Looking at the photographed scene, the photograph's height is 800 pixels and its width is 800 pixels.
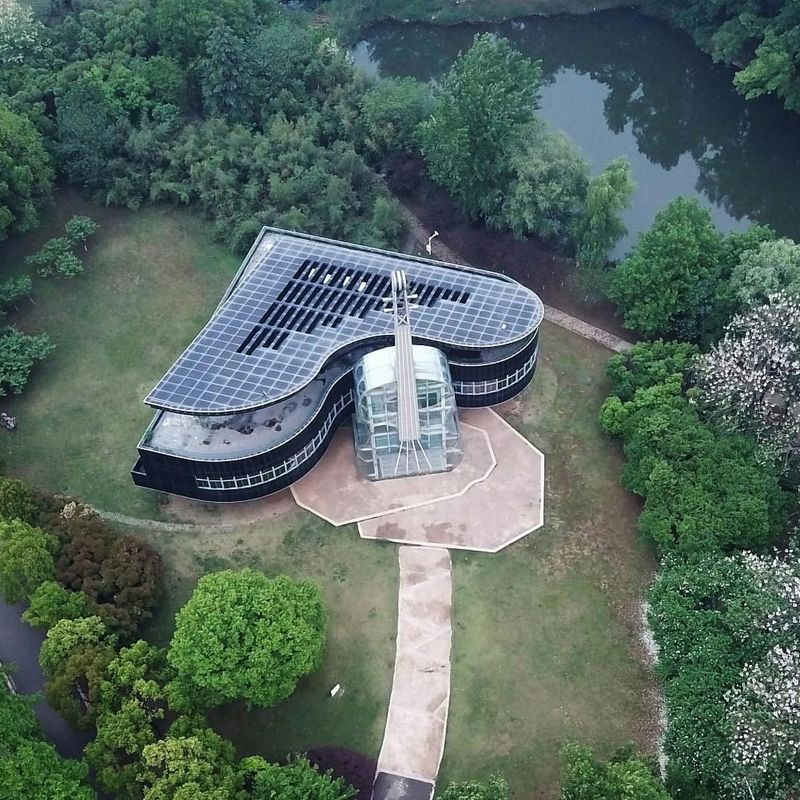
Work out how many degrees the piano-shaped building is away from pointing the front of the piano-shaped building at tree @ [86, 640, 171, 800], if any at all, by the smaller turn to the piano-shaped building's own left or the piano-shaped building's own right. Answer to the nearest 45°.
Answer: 0° — it already faces it

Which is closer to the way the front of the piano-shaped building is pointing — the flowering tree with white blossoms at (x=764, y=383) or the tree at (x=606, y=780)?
the tree

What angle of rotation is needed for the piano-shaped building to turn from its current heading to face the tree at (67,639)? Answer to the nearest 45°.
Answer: approximately 45° to its right

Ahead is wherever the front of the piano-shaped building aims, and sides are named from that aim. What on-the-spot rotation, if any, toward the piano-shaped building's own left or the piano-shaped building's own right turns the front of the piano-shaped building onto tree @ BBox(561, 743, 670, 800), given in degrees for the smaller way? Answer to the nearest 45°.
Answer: approximately 45° to the piano-shaped building's own left

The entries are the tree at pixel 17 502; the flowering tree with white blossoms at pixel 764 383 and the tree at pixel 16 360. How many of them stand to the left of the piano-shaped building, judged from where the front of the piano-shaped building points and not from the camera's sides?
1

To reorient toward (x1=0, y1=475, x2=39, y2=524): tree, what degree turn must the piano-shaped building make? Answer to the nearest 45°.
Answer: approximately 45° to its right

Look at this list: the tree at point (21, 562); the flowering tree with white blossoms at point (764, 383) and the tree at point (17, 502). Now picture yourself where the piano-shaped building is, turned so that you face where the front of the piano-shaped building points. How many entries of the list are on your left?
1

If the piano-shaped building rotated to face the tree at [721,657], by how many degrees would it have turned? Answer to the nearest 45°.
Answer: approximately 45° to its left

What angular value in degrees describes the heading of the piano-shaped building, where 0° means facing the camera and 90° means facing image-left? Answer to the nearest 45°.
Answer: approximately 0°

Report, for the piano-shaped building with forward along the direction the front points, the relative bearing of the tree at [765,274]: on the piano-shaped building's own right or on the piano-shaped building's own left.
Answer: on the piano-shaped building's own left
